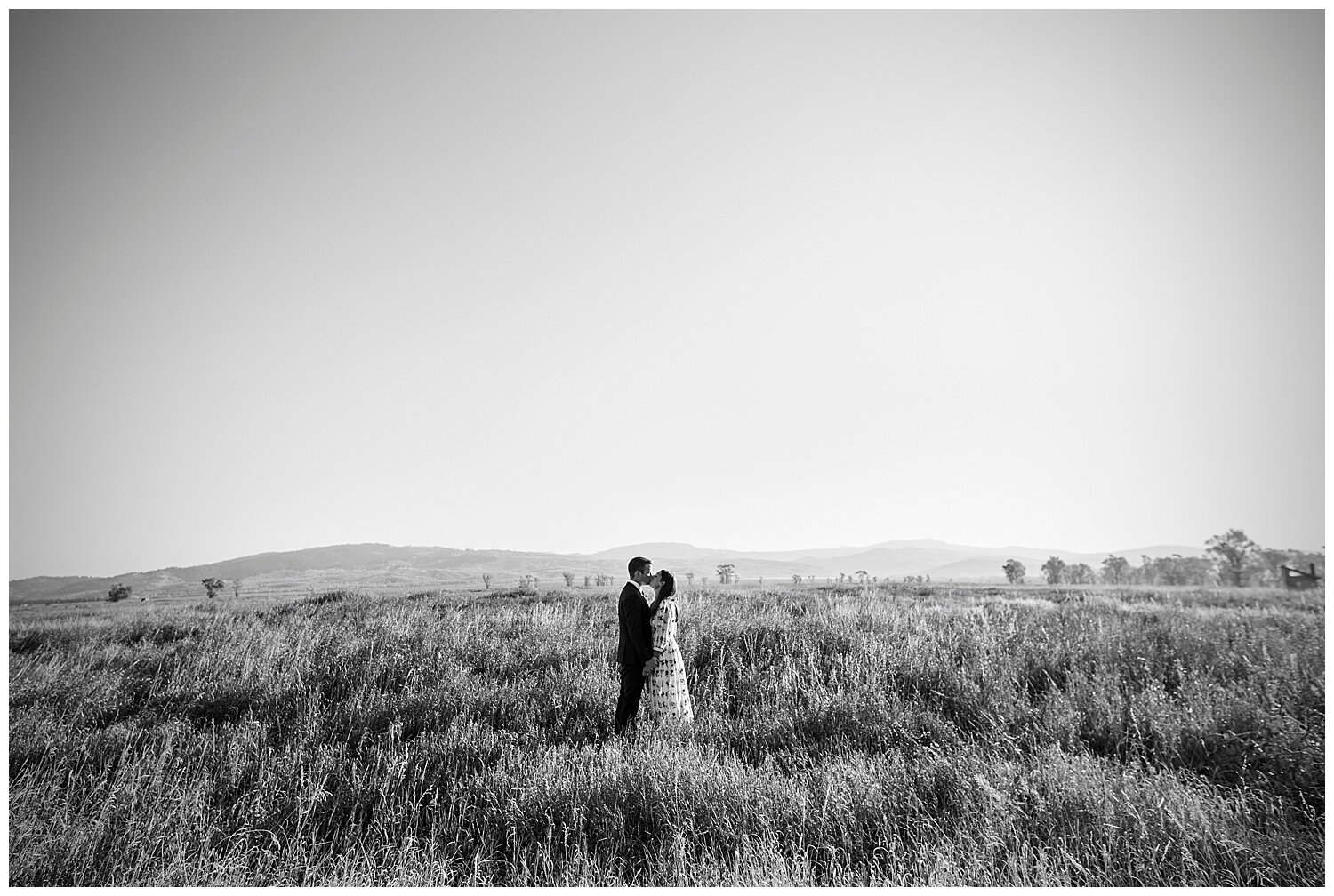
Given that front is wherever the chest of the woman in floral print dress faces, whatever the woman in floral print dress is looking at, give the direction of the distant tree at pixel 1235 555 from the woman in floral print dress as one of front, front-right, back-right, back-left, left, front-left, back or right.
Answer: back-right

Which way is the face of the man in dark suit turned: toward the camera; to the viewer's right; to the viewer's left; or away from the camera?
to the viewer's right

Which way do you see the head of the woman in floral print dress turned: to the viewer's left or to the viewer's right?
to the viewer's left

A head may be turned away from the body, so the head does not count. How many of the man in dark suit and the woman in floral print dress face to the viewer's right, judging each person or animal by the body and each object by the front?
1

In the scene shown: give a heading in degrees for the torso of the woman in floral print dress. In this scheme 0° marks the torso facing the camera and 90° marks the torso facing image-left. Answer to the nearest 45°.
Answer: approximately 90°

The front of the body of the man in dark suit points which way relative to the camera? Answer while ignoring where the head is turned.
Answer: to the viewer's right

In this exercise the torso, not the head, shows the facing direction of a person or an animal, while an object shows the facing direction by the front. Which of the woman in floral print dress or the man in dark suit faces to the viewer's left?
the woman in floral print dress

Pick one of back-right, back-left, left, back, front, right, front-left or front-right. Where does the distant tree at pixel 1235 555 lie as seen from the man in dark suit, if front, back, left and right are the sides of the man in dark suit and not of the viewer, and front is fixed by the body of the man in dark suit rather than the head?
front-left

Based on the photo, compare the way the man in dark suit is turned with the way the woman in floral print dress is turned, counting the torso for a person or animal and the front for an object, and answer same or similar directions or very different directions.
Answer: very different directions
